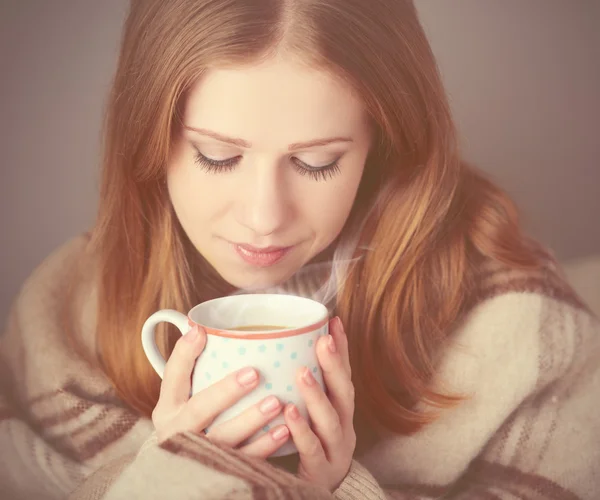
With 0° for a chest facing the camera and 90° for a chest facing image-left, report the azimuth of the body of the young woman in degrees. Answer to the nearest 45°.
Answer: approximately 0°
